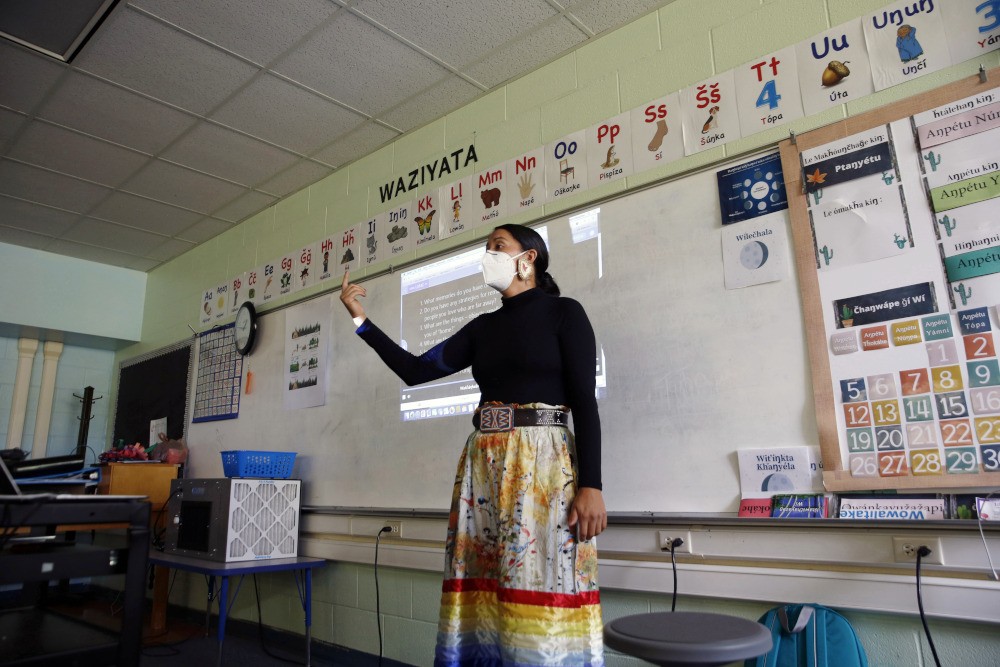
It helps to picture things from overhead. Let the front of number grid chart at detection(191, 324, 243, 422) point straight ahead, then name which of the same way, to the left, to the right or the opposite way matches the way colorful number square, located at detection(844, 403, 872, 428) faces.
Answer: the same way

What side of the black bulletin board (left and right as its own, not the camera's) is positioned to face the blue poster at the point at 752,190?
left

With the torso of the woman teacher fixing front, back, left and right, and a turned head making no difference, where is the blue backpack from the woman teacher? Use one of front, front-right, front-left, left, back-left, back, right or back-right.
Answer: back-left

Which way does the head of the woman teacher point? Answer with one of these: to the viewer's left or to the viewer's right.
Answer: to the viewer's left

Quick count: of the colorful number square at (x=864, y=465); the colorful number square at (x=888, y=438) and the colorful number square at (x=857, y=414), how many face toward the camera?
3

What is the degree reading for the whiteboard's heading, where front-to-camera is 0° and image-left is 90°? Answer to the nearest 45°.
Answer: approximately 45°

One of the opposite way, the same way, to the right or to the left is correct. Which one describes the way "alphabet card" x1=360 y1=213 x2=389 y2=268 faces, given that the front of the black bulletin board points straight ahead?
the same way

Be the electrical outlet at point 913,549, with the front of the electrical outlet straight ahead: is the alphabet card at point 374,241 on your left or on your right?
on your right

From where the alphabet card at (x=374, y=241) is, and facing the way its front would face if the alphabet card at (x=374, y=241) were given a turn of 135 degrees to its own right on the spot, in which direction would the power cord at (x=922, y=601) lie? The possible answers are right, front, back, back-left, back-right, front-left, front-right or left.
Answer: back-right

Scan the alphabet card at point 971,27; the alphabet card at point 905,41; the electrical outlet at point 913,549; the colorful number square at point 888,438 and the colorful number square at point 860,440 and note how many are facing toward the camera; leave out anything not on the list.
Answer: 5

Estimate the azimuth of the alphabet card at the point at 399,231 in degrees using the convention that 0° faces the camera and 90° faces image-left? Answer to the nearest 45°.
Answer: approximately 45°

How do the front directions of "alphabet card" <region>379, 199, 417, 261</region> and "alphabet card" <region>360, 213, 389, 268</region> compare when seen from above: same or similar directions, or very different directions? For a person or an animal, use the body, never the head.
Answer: same or similar directions
